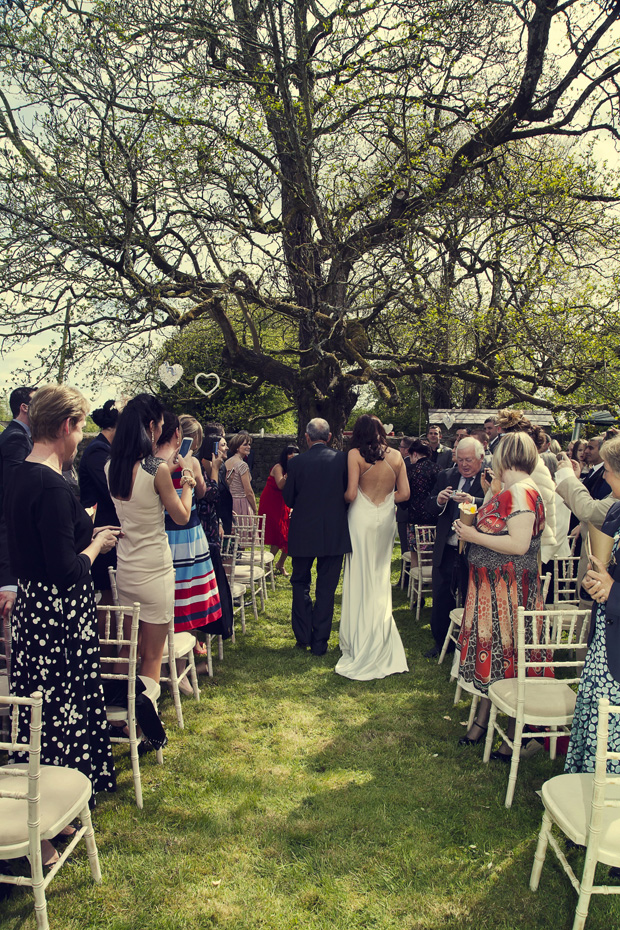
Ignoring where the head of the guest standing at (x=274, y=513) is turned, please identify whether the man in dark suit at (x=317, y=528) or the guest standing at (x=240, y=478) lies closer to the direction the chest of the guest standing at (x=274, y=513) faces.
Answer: the man in dark suit

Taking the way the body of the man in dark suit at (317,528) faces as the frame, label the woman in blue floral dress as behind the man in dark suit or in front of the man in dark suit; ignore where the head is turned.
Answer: behind

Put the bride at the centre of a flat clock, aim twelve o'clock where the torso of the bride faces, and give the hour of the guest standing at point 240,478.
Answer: The guest standing is roughly at 11 o'clock from the bride.

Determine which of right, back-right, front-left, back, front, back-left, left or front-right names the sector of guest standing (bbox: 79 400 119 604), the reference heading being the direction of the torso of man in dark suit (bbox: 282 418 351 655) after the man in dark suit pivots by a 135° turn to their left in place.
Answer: front

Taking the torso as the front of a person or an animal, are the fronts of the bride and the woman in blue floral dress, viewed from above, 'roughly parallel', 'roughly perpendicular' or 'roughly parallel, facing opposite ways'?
roughly perpendicular

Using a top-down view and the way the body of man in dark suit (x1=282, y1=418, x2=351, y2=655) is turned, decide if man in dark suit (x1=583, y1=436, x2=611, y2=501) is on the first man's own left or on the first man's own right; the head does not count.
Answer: on the first man's own right

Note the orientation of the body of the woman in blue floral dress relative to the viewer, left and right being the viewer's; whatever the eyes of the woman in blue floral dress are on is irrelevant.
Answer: facing to the left of the viewer

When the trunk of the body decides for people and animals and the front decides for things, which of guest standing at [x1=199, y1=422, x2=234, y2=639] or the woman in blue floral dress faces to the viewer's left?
the woman in blue floral dress

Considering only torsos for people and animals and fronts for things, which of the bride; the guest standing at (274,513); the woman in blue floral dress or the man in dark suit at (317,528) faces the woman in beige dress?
the woman in blue floral dress

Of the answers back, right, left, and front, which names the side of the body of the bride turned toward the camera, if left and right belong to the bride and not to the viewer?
back

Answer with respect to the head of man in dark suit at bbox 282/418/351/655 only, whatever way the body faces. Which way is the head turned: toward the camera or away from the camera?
away from the camera
